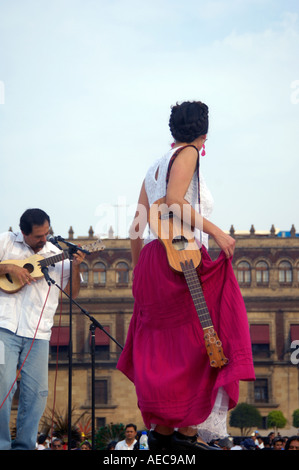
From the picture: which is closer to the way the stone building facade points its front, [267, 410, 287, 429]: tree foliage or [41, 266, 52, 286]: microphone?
the microphone

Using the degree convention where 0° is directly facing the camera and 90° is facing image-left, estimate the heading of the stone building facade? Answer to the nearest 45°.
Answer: approximately 0°

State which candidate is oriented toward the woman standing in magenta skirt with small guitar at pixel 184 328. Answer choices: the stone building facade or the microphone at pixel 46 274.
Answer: the stone building facade

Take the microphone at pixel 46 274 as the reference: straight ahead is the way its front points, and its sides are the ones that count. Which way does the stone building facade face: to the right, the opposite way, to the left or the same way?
to the left

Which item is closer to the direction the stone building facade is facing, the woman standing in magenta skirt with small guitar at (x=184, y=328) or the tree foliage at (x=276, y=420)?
the woman standing in magenta skirt with small guitar

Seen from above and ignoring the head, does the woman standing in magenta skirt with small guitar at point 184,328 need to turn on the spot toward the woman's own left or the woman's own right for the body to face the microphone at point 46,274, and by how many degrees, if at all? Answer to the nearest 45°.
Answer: approximately 90° to the woman's own left

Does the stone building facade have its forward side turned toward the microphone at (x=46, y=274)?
yes

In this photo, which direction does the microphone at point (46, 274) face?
to the viewer's left

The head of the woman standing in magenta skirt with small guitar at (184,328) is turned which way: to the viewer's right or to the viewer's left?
to the viewer's right

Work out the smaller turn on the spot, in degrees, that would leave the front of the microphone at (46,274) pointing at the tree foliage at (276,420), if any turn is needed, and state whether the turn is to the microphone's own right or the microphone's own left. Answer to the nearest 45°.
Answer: approximately 90° to the microphone's own right

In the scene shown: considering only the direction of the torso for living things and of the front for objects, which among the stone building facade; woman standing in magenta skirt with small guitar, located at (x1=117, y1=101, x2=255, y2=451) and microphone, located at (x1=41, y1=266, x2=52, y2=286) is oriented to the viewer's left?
the microphone
